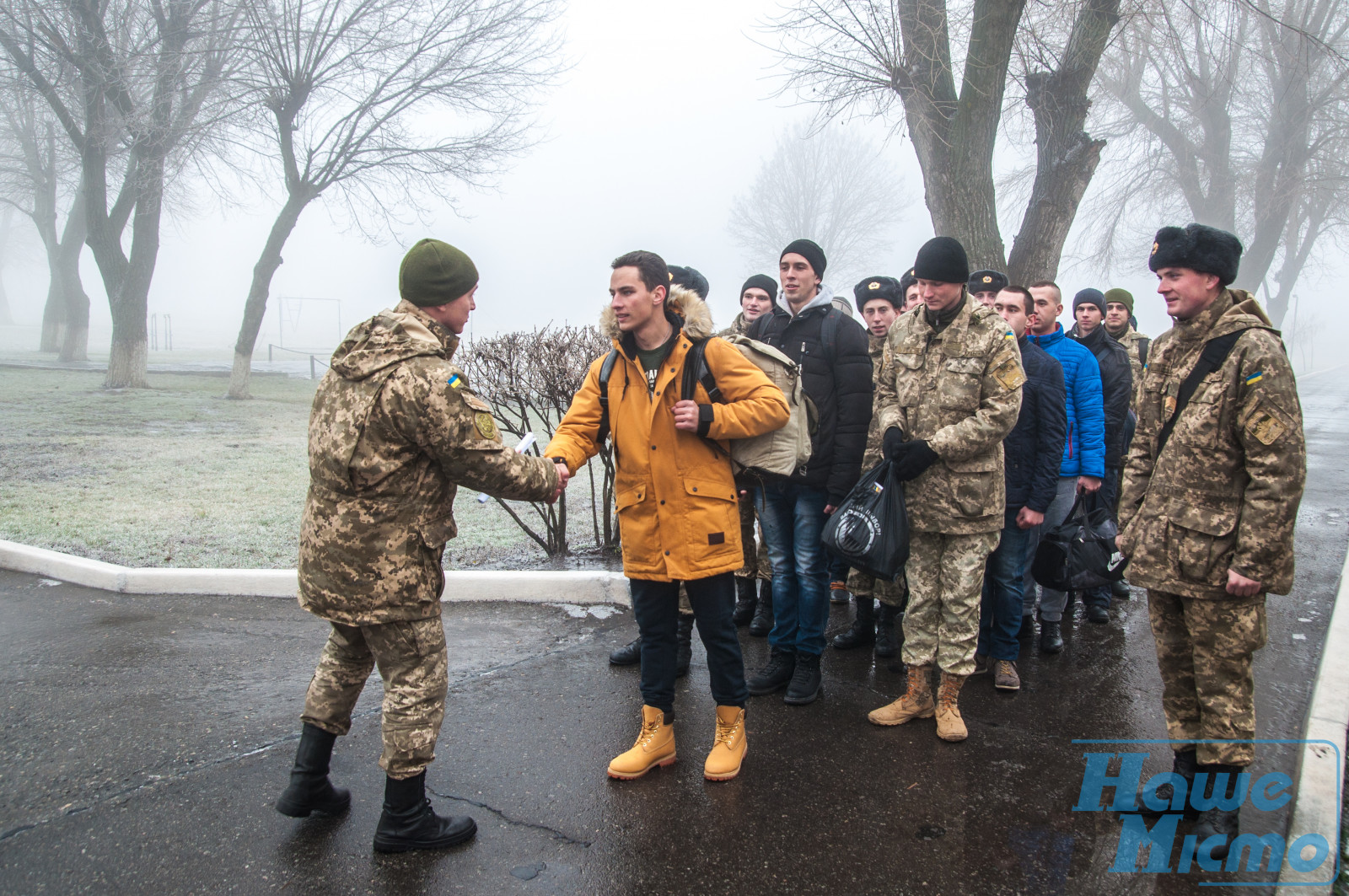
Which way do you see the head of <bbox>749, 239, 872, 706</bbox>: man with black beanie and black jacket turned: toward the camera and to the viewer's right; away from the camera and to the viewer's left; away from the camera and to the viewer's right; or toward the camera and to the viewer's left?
toward the camera and to the viewer's left

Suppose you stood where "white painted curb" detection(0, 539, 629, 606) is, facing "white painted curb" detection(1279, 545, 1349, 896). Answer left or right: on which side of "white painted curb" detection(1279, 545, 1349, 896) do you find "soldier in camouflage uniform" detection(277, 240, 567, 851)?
right

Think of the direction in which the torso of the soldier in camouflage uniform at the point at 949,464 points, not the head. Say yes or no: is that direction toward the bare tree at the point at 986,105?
no

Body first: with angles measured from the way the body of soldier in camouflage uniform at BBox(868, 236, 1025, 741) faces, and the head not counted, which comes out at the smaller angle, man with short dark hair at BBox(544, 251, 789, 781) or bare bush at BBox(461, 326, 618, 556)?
the man with short dark hair

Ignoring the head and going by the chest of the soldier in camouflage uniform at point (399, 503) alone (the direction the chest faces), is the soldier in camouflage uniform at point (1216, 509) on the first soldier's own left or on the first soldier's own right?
on the first soldier's own right

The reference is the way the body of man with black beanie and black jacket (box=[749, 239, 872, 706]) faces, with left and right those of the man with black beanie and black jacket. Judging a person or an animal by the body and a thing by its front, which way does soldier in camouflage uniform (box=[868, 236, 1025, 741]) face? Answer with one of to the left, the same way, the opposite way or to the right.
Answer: the same way

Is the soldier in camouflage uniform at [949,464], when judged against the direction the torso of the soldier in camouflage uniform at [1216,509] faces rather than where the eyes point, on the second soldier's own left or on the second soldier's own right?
on the second soldier's own right

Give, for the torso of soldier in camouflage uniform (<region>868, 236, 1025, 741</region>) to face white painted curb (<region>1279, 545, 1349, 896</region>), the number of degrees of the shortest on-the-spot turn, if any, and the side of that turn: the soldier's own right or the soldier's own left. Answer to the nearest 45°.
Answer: approximately 135° to the soldier's own left

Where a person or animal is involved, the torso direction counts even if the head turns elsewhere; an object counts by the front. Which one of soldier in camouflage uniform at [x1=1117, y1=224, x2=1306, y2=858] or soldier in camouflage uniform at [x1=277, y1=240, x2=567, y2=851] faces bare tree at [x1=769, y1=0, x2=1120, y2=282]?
soldier in camouflage uniform at [x1=277, y1=240, x2=567, y2=851]

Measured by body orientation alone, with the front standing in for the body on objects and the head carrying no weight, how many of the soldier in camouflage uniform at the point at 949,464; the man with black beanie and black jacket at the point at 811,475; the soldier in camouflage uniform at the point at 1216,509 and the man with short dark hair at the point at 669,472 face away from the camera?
0

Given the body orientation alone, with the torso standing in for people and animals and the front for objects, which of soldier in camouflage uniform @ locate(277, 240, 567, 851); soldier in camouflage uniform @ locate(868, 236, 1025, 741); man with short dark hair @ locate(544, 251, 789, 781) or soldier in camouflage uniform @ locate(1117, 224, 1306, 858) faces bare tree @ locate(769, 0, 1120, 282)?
soldier in camouflage uniform @ locate(277, 240, 567, 851)

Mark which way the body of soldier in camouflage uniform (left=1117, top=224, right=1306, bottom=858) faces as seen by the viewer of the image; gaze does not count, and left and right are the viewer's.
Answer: facing the viewer and to the left of the viewer

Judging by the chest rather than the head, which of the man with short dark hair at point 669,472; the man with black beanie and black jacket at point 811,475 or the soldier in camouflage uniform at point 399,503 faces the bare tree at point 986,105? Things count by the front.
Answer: the soldier in camouflage uniform

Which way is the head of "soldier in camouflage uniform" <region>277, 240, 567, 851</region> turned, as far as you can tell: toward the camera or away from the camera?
away from the camera

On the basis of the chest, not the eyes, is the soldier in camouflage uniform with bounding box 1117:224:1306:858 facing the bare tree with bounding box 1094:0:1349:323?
no

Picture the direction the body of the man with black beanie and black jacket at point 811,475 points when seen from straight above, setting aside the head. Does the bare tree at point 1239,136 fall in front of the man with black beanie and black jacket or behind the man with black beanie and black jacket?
behind

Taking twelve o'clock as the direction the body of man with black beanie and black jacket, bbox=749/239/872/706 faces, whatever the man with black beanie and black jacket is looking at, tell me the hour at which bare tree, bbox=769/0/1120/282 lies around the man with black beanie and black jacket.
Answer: The bare tree is roughly at 5 o'clock from the man with black beanie and black jacket.

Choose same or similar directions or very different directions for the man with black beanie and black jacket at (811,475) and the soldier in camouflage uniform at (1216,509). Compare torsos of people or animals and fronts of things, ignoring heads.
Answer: same or similar directions
